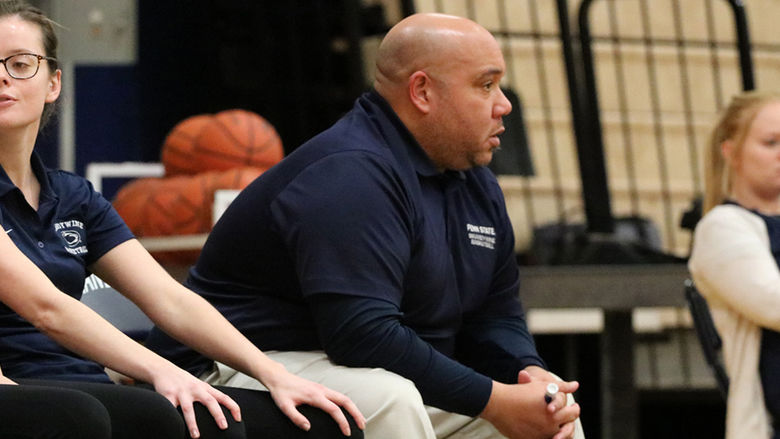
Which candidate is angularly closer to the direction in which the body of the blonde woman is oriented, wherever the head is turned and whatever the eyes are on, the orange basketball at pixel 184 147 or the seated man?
the seated man

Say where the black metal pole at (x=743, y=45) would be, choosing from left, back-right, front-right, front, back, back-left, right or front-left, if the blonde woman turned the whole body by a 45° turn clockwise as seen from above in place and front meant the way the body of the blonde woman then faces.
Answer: back

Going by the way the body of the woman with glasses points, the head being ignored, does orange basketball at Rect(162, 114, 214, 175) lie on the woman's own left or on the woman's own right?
on the woman's own left

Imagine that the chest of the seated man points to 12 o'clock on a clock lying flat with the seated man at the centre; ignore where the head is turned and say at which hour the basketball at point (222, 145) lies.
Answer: The basketball is roughly at 7 o'clock from the seated man.

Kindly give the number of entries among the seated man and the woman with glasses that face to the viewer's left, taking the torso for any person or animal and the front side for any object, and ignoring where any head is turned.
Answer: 0

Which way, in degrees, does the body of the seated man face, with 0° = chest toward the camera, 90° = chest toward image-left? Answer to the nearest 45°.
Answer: approximately 315°

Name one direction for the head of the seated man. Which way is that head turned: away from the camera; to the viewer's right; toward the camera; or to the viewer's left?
to the viewer's right

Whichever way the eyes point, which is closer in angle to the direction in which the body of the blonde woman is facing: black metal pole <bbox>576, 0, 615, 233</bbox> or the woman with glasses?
the woman with glasses
